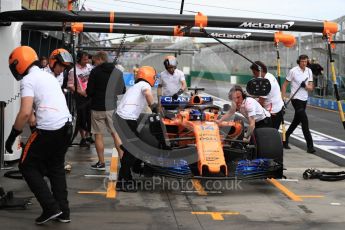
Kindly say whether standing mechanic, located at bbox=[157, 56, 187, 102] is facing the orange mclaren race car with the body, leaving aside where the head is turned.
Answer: yes

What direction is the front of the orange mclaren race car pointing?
toward the camera

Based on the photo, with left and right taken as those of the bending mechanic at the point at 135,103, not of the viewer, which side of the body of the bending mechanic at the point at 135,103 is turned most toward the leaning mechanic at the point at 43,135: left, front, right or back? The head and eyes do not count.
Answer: back

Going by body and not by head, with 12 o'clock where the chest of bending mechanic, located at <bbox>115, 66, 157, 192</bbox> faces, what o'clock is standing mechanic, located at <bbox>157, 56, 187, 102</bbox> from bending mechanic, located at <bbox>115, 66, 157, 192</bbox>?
standing mechanic, located at <bbox>157, 56, 187, 102</bbox> is roughly at 11 o'clock from bending mechanic, located at <bbox>115, 66, 157, 192</bbox>.

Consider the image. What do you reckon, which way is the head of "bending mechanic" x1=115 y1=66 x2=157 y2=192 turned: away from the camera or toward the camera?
away from the camera

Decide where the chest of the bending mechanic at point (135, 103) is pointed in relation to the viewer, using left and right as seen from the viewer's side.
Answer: facing away from the viewer and to the right of the viewer

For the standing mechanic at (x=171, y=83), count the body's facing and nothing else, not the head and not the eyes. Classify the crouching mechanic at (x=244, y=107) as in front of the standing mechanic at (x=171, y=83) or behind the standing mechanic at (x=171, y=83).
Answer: in front

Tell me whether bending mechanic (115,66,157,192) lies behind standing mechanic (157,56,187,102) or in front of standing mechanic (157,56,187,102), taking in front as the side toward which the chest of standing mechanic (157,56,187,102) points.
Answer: in front

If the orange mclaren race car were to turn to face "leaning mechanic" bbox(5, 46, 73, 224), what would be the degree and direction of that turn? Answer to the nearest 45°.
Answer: approximately 45° to its right

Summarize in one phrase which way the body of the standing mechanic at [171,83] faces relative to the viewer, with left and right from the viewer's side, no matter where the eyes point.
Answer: facing the viewer
